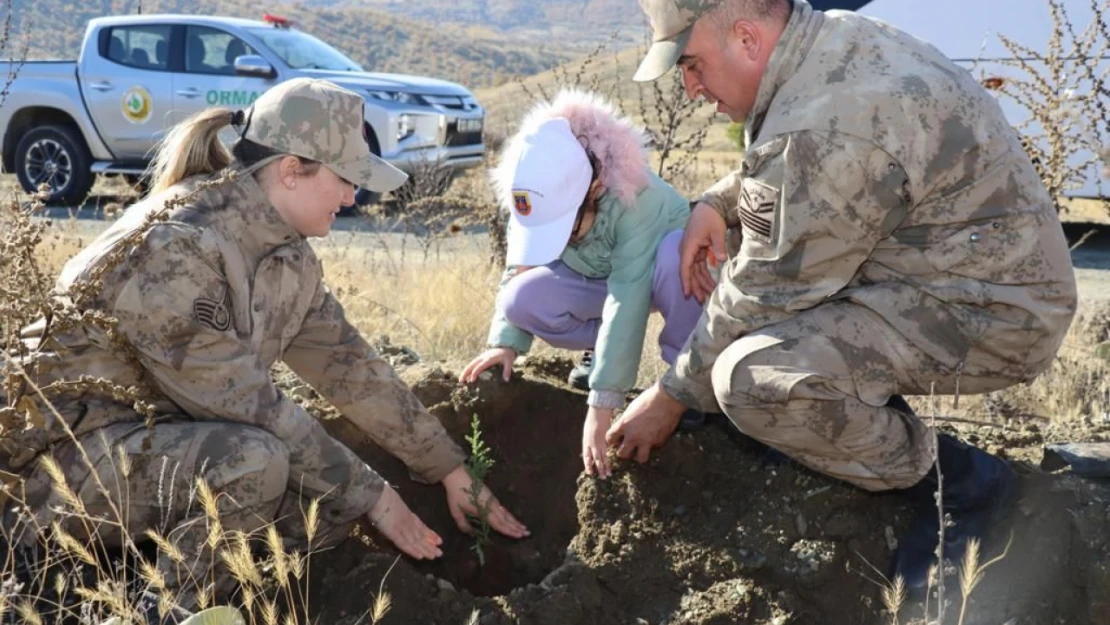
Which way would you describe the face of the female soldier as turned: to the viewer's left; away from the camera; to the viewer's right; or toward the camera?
to the viewer's right

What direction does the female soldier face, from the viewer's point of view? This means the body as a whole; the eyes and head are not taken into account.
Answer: to the viewer's right

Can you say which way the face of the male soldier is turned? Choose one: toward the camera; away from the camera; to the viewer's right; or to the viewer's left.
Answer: to the viewer's left

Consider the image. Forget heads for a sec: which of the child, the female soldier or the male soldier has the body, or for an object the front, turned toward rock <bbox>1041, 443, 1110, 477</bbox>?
the female soldier

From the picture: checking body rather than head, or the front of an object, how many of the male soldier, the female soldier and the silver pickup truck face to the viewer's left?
1

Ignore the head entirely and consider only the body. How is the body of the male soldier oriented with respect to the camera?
to the viewer's left

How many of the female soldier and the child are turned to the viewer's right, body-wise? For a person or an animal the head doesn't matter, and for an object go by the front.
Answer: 1

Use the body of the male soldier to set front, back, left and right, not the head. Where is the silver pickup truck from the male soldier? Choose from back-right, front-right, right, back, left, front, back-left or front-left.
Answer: front-right

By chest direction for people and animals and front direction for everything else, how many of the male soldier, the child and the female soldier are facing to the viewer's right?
1

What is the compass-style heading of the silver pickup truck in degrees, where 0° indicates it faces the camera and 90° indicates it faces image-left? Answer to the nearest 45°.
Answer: approximately 315°

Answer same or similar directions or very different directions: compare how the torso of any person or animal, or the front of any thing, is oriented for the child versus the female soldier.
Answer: very different directions

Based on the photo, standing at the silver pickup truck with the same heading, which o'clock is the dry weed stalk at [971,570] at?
The dry weed stalk is roughly at 1 o'clock from the silver pickup truck.

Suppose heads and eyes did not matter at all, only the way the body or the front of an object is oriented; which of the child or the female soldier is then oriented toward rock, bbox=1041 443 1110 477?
the female soldier

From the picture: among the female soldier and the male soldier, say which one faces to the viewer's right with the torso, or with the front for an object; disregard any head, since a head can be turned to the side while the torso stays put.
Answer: the female soldier

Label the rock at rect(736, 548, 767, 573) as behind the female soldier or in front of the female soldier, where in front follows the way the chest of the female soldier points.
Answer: in front

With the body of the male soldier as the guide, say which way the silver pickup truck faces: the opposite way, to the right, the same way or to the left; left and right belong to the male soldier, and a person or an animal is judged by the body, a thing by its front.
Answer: the opposite way
